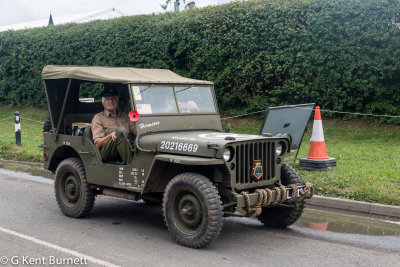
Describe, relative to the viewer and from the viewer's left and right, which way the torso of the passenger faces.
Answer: facing the viewer and to the right of the viewer

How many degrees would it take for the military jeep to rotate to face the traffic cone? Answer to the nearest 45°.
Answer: approximately 90° to its left

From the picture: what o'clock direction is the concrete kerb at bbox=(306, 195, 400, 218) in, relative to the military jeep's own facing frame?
The concrete kerb is roughly at 10 o'clock from the military jeep.

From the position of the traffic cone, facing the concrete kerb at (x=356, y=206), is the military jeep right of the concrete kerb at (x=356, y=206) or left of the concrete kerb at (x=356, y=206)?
right

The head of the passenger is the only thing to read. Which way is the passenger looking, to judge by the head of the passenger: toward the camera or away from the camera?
toward the camera

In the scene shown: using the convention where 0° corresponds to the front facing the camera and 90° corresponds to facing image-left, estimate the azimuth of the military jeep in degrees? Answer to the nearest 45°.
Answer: approximately 315°

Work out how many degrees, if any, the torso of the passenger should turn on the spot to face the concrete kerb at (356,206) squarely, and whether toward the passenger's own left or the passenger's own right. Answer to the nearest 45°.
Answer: approximately 45° to the passenger's own left

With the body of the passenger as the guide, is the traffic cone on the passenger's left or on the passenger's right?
on the passenger's left
